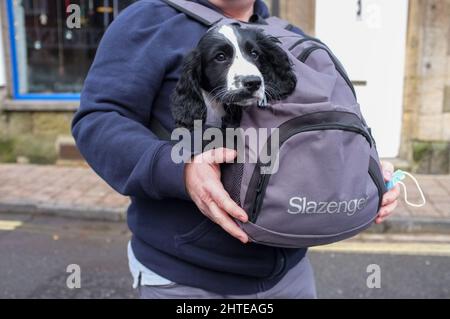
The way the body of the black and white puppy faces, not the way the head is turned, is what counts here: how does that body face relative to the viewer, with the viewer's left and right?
facing the viewer and to the right of the viewer
